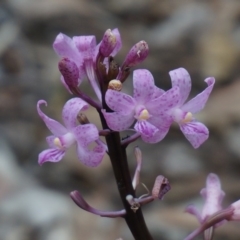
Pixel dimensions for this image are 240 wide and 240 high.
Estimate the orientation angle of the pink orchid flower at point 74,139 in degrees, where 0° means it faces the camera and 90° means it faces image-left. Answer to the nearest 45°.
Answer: approximately 45°

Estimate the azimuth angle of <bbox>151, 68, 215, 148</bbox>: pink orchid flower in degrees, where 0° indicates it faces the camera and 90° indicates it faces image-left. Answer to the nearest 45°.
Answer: approximately 315°
